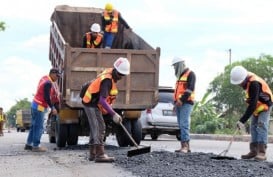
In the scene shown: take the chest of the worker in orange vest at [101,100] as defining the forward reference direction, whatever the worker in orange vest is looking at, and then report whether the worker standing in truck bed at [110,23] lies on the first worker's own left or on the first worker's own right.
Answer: on the first worker's own left

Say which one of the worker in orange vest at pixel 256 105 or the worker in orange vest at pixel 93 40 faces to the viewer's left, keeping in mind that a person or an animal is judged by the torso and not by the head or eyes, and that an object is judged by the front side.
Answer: the worker in orange vest at pixel 256 105

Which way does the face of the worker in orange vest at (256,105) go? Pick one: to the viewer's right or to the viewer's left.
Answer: to the viewer's left

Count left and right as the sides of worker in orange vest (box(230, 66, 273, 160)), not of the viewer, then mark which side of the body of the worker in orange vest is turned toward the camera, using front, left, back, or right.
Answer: left

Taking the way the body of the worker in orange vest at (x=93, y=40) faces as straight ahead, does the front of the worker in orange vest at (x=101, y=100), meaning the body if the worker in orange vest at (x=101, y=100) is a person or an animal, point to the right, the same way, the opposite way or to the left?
to the left

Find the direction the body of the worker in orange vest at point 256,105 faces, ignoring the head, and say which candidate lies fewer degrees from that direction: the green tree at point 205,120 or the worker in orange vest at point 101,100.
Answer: the worker in orange vest

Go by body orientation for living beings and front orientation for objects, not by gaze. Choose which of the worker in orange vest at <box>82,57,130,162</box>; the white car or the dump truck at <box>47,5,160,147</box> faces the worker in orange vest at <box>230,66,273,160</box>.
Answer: the worker in orange vest at <box>82,57,130,162</box>

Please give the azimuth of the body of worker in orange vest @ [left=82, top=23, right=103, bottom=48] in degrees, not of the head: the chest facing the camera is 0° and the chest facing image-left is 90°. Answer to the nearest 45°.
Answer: approximately 0°

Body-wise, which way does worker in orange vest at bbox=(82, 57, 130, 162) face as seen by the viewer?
to the viewer's right
